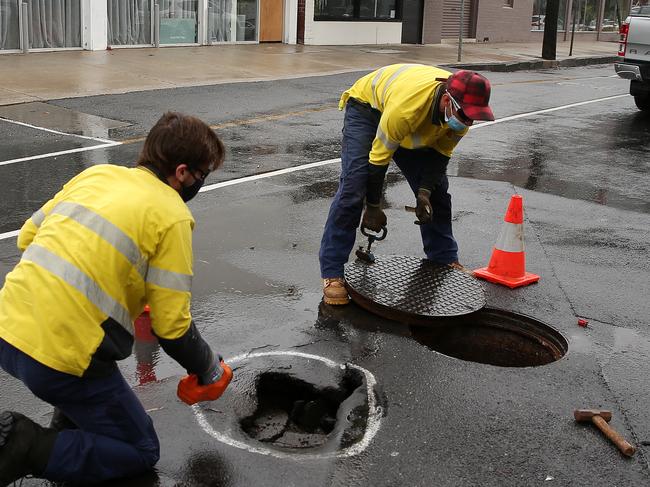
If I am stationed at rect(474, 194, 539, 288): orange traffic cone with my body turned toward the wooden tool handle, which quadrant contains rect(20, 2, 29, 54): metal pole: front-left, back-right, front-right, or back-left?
back-right

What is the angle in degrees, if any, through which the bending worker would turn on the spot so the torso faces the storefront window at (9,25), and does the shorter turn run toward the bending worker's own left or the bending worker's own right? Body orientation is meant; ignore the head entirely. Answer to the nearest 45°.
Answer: approximately 180°

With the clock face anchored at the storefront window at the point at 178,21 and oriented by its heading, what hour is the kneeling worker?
The kneeling worker is roughly at 12 o'clock from the storefront window.

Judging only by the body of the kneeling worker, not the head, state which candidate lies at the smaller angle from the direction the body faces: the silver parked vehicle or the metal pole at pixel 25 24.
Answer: the silver parked vehicle

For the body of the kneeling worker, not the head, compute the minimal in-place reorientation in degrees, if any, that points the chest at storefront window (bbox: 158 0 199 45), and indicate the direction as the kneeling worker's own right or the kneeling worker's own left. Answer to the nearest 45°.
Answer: approximately 45° to the kneeling worker's own left

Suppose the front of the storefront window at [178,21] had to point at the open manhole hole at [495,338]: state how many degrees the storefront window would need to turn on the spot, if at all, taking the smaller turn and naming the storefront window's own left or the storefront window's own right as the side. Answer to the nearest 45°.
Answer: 0° — it already faces it

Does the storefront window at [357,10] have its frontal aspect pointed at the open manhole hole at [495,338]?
yes

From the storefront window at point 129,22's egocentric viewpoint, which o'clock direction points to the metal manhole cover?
The metal manhole cover is roughly at 12 o'clock from the storefront window.

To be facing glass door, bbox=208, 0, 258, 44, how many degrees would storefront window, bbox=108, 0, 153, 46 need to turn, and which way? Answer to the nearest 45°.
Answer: approximately 135° to its left
